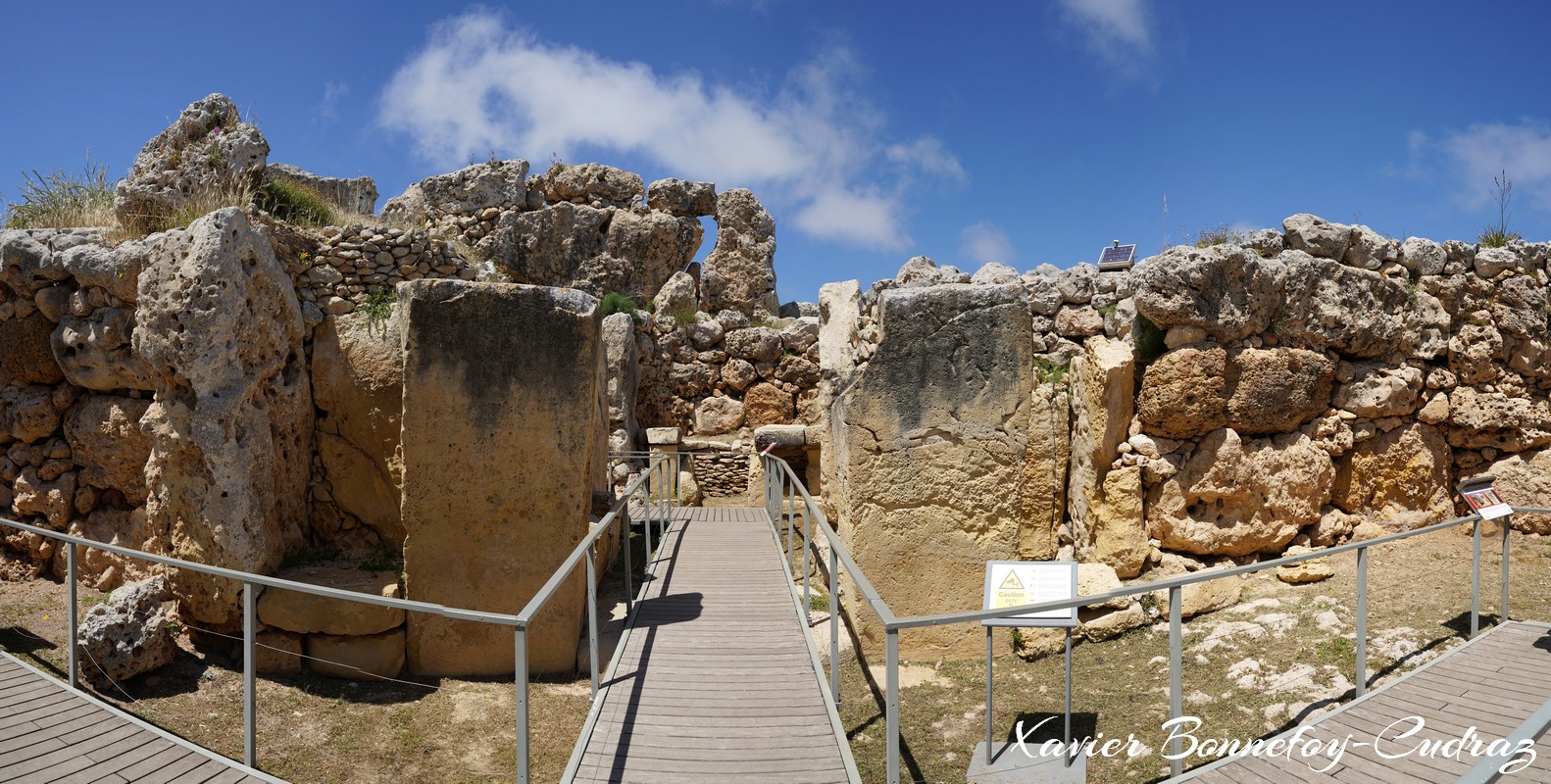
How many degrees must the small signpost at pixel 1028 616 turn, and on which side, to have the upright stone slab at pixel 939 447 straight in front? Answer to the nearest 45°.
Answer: approximately 180°

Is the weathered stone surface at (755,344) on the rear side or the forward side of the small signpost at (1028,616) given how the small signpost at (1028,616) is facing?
on the rear side

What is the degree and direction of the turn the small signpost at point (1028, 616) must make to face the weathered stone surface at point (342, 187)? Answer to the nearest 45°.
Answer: approximately 135° to its right

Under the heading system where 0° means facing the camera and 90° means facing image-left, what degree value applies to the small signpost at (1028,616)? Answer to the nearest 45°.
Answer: approximately 0°

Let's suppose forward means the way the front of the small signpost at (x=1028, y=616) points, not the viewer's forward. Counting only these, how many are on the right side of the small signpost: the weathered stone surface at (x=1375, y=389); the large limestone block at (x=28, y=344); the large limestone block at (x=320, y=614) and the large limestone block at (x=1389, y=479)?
2

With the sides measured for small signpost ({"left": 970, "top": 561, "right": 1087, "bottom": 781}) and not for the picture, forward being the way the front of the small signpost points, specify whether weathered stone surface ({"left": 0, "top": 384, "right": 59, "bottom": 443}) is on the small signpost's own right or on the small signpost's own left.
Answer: on the small signpost's own right

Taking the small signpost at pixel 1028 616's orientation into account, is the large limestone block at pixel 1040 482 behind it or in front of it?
behind

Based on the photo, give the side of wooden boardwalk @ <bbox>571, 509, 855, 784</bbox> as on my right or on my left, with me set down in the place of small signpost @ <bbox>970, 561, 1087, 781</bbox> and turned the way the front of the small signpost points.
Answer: on my right

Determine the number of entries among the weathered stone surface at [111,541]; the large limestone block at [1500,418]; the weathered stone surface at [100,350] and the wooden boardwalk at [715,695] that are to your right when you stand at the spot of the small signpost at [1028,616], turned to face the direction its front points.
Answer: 3

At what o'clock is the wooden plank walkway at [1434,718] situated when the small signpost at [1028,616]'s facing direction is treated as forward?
The wooden plank walkway is roughly at 9 o'clock from the small signpost.

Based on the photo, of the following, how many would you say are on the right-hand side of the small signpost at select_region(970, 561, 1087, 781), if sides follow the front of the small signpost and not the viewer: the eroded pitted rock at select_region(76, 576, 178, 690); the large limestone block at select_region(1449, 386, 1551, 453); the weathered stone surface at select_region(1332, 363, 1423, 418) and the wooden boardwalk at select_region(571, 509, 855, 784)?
2

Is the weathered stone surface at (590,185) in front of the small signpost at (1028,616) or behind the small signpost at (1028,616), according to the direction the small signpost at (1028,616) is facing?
behind

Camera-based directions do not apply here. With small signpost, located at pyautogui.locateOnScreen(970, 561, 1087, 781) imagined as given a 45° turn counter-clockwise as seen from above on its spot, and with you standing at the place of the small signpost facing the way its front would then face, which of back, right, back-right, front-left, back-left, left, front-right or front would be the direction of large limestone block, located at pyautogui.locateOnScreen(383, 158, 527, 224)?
back

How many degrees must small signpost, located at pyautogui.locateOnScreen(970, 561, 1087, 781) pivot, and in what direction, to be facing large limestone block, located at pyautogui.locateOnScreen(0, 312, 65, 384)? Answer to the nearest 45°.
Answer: approximately 90° to its right

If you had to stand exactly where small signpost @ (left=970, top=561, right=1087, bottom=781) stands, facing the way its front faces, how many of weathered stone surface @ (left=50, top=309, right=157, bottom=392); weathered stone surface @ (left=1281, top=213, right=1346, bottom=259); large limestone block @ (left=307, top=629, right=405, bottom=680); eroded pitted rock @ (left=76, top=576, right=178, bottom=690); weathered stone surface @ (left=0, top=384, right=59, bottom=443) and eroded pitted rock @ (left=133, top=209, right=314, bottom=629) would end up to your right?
5

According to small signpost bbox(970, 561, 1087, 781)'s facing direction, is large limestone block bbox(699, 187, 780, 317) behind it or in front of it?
behind

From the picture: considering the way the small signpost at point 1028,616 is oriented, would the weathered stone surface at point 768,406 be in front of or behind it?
behind

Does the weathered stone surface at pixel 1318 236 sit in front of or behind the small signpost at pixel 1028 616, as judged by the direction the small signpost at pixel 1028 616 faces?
behind
